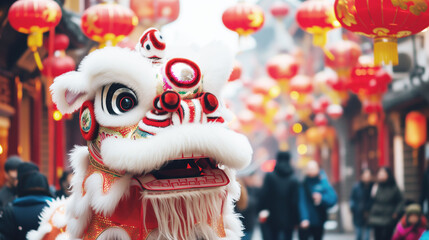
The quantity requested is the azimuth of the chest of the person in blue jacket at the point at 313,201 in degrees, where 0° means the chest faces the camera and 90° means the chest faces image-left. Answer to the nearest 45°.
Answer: approximately 45°

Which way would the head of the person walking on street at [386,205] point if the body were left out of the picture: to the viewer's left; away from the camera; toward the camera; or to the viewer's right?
toward the camera

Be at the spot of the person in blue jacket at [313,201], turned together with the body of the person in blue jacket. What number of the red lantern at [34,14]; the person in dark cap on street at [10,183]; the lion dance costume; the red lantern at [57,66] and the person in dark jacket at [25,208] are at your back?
0

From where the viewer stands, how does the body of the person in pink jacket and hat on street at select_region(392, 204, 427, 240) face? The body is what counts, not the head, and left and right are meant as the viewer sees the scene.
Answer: facing the viewer
